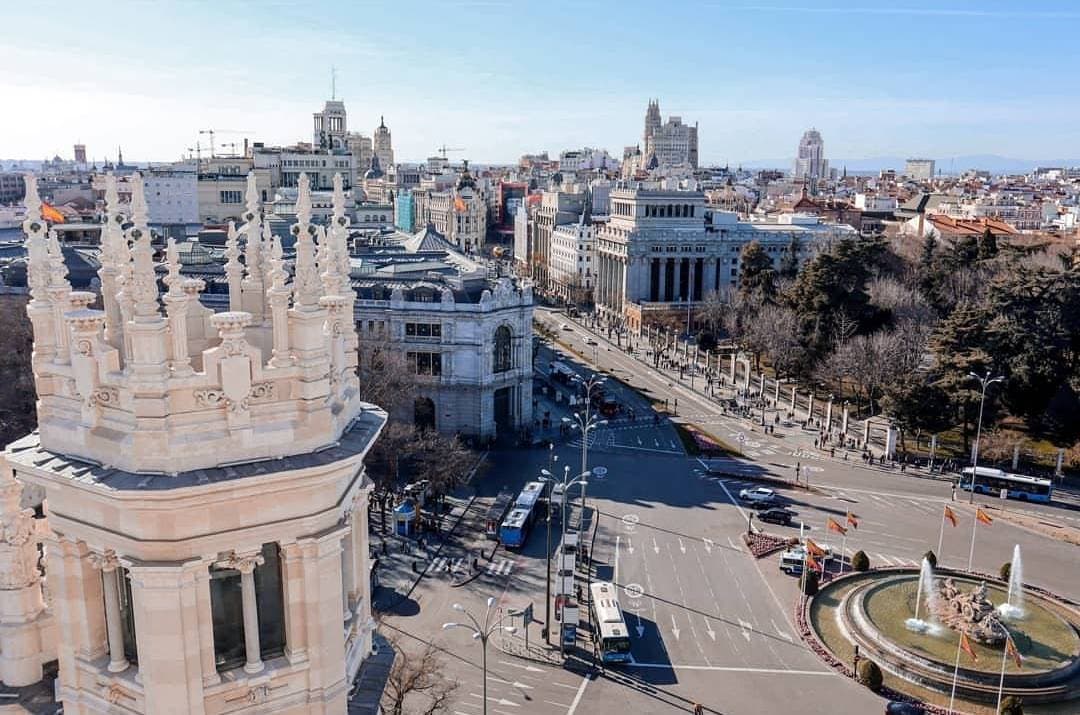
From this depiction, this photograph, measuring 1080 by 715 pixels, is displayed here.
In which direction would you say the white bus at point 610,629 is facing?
toward the camera

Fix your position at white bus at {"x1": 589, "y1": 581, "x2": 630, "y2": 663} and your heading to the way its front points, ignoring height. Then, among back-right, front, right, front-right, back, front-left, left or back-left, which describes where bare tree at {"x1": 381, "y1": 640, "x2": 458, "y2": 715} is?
front-right

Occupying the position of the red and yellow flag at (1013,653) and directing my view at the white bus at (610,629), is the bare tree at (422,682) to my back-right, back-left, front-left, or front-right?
front-left

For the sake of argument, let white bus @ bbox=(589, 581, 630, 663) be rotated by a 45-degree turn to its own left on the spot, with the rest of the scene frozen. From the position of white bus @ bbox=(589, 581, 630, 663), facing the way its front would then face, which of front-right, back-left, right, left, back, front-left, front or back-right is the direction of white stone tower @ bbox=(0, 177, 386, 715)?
front-right

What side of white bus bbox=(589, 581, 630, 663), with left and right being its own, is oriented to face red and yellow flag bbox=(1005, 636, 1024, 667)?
left

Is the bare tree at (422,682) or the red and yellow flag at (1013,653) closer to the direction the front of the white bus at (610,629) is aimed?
the bare tree

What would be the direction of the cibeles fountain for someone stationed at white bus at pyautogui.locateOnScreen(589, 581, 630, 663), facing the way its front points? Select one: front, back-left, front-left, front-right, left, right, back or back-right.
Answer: left
